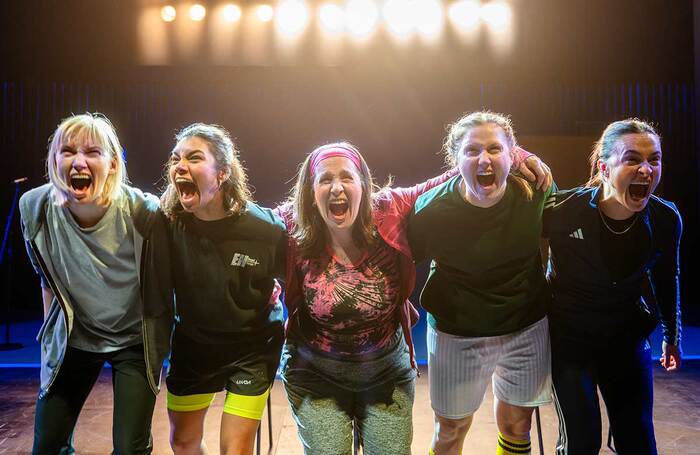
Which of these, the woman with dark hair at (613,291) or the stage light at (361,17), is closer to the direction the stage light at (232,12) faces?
the woman with dark hair

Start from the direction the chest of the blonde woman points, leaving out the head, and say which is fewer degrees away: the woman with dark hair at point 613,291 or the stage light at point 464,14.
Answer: the woman with dark hair

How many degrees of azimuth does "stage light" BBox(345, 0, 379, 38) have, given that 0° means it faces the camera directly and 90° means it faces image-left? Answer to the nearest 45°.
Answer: approximately 0°

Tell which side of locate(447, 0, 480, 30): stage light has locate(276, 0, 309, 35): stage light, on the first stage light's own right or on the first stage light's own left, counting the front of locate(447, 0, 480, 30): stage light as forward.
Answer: on the first stage light's own right

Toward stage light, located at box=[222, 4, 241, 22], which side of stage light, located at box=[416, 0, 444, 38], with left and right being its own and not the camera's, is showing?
right

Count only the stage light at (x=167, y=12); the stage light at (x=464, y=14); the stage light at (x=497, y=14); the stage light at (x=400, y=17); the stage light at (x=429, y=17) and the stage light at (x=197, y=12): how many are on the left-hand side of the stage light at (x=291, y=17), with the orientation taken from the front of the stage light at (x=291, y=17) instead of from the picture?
4

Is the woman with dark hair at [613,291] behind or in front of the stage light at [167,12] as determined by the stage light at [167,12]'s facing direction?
in front

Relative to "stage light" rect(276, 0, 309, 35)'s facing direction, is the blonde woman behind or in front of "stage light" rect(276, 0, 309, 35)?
in front

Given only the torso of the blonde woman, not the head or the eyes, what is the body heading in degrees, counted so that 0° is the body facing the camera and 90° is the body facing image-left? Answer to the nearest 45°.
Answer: approximately 0°
